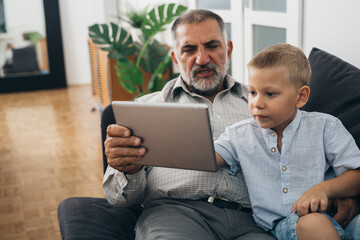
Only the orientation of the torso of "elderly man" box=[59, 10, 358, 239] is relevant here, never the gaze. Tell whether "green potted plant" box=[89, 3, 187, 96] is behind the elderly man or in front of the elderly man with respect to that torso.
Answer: behind

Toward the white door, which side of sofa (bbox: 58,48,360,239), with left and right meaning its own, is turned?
back

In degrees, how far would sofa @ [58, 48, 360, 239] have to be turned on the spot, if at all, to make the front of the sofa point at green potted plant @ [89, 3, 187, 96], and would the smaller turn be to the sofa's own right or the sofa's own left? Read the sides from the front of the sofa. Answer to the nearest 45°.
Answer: approximately 180°

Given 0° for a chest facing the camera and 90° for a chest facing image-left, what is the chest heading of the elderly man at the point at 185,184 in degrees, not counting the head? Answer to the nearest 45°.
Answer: approximately 0°

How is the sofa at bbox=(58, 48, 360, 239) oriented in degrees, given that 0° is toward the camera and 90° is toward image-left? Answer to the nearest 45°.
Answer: approximately 0°
